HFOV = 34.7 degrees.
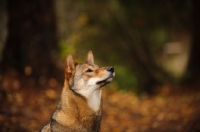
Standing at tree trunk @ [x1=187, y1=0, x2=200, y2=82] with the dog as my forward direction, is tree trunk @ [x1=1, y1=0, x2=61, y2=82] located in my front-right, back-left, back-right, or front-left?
front-right

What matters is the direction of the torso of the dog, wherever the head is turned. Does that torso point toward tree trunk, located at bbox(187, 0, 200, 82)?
no
